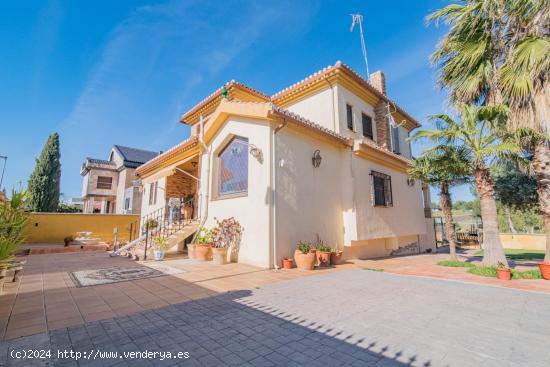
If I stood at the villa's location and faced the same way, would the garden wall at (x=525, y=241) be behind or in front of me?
behind

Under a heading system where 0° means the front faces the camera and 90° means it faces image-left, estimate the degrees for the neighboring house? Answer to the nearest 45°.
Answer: approximately 45°

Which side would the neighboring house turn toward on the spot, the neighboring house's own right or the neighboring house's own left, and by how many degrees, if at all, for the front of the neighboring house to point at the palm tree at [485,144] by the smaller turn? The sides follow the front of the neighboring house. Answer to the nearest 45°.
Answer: approximately 45° to the neighboring house's own left

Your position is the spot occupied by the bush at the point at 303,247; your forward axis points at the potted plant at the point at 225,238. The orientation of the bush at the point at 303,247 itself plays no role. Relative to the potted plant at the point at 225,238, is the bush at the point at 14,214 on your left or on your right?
left

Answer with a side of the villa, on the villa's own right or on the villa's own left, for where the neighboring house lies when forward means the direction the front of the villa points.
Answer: on the villa's own right

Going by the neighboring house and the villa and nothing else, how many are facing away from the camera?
0

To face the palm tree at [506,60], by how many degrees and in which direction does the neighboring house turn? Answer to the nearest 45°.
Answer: approximately 45° to its left

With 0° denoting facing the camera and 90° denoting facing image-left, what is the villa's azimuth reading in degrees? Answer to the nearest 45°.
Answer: approximately 45°

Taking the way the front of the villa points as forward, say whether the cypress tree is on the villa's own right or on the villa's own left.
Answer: on the villa's own right

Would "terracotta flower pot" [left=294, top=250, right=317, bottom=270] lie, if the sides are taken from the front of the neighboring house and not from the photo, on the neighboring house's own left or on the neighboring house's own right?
on the neighboring house's own left
